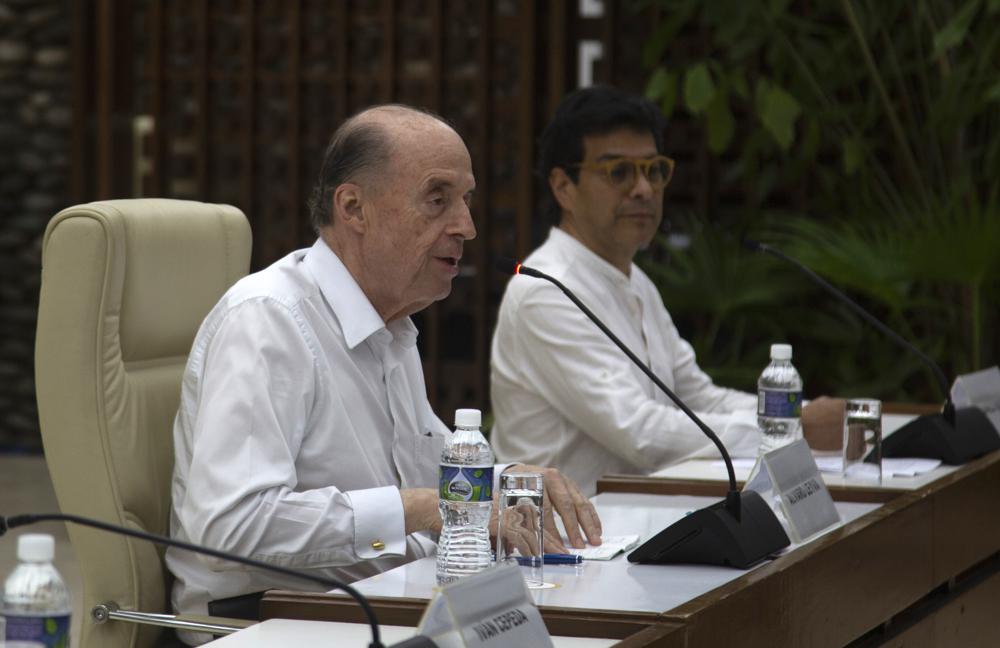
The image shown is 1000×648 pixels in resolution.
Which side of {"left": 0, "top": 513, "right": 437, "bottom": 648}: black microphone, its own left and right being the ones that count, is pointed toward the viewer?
left

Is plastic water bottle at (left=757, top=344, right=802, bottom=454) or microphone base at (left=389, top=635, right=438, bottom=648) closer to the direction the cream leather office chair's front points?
the microphone base

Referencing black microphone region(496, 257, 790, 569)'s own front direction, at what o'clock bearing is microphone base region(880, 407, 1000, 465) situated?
The microphone base is roughly at 4 o'clock from the black microphone.

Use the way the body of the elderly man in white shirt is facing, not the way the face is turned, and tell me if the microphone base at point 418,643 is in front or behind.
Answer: in front

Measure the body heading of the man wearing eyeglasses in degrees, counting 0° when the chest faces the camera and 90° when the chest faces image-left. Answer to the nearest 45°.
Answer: approximately 315°

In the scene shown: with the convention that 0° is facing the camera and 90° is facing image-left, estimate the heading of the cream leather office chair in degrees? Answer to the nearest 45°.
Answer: approximately 315°

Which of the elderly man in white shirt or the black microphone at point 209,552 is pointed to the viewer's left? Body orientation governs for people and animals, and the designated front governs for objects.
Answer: the black microphone

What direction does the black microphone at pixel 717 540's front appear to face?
to the viewer's left

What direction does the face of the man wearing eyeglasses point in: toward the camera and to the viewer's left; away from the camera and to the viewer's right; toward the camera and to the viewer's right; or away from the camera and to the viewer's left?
toward the camera and to the viewer's right

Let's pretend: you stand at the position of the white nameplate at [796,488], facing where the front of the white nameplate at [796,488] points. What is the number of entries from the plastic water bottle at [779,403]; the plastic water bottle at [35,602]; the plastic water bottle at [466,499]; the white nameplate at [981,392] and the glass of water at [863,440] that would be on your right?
2

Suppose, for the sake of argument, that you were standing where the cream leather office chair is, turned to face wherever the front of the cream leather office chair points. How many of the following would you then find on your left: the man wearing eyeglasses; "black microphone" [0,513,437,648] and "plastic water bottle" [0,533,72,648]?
1
